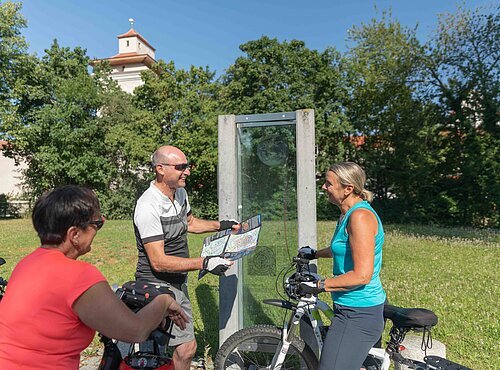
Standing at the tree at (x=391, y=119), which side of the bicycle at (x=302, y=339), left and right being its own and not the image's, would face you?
right

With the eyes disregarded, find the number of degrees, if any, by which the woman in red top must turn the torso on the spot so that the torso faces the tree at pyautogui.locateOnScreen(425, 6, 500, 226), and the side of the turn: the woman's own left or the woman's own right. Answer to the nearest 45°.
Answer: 0° — they already face it

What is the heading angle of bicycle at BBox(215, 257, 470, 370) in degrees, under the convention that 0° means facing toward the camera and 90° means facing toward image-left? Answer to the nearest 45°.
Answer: approximately 90°

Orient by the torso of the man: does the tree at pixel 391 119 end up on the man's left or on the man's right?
on the man's left

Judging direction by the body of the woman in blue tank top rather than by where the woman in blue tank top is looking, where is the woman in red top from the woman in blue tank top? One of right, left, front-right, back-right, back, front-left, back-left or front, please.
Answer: front-left

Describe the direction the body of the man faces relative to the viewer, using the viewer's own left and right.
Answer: facing the viewer and to the right of the viewer

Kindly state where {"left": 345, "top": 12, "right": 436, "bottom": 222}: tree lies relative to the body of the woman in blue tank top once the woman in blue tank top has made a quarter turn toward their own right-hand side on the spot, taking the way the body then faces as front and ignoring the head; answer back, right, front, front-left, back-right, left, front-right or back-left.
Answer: front

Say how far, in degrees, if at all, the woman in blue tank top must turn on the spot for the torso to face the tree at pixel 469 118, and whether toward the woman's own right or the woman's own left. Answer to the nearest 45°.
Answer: approximately 90° to the woman's own right

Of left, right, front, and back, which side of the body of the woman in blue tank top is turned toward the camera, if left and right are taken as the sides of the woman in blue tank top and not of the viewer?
left

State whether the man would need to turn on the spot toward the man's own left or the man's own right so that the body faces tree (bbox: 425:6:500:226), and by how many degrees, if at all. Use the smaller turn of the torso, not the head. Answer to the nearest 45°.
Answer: approximately 90° to the man's own left

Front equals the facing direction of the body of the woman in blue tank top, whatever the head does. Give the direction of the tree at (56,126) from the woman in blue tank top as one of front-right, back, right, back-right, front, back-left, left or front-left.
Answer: front-right

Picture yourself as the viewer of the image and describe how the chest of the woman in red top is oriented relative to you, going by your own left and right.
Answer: facing away from the viewer and to the right of the viewer

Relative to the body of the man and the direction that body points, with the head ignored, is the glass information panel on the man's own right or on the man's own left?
on the man's own left

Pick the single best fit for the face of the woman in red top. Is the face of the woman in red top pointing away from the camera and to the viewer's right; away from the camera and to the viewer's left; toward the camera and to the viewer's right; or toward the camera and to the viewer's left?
away from the camera and to the viewer's right

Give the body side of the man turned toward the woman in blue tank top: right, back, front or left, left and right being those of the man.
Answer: front

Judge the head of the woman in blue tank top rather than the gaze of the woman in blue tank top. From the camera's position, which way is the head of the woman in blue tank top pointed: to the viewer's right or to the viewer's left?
to the viewer's left
